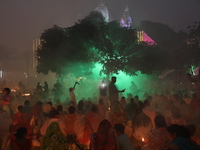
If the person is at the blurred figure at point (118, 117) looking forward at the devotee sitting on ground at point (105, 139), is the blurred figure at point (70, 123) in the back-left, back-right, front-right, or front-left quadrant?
front-right

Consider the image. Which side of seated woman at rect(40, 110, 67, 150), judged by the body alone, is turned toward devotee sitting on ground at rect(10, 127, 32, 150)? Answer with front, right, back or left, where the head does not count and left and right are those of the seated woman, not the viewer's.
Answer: left

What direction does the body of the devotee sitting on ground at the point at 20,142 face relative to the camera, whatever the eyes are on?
away from the camera

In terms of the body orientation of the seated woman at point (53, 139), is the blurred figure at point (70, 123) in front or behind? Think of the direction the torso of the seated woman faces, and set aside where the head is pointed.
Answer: in front

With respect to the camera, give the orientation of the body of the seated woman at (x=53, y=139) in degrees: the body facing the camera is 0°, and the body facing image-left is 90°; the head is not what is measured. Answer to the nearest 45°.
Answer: approximately 180°

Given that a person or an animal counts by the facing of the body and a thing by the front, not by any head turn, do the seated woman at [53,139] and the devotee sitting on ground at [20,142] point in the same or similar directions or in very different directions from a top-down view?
same or similar directions

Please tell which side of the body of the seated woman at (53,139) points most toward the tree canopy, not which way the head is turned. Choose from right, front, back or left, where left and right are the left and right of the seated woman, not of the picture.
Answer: front

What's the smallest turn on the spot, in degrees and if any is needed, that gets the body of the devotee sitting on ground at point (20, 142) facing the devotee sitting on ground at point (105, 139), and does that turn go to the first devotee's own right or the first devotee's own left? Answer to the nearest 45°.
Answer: approximately 90° to the first devotee's own right

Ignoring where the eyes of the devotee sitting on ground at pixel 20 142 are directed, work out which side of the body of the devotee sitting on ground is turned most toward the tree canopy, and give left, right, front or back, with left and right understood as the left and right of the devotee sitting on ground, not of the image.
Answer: front

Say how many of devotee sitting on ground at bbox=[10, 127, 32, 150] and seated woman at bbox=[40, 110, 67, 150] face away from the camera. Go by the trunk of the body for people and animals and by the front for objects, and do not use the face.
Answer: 2

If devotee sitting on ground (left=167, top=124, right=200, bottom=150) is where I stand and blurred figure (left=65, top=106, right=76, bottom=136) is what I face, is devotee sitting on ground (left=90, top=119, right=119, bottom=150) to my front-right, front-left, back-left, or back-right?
front-left

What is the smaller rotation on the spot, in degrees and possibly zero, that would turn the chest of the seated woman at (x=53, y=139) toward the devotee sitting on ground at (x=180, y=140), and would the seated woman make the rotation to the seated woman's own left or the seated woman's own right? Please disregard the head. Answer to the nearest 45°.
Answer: approximately 135° to the seated woman's own right

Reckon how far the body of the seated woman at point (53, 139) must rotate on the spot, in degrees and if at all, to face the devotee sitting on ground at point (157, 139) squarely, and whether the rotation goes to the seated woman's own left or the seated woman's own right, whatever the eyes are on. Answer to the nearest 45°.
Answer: approximately 90° to the seated woman's own right

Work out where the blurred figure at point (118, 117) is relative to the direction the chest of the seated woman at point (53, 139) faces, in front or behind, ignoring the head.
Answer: in front

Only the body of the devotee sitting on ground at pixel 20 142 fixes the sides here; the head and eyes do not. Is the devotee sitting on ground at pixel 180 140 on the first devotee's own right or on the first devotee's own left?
on the first devotee's own right
